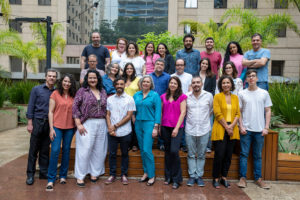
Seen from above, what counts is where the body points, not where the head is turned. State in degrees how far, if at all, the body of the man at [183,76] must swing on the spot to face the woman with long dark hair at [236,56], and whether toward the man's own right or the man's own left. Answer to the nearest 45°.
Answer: approximately 135° to the man's own left

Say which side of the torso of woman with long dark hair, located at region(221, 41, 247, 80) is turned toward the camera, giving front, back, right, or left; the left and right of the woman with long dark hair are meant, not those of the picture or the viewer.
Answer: front

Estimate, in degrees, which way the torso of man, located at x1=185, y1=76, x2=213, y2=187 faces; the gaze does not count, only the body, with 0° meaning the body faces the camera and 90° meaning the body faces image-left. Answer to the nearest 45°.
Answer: approximately 0°

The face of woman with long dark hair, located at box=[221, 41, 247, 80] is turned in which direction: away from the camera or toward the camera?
toward the camera

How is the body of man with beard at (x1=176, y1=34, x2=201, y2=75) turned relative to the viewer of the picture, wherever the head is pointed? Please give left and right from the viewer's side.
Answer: facing the viewer

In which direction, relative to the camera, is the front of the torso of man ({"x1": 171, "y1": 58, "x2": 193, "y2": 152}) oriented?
toward the camera

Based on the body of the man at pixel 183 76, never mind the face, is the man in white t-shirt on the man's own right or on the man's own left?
on the man's own left

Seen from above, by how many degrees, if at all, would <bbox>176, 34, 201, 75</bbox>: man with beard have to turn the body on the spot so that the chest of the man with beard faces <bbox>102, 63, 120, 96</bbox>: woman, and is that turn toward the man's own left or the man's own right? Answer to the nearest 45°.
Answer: approximately 45° to the man's own right

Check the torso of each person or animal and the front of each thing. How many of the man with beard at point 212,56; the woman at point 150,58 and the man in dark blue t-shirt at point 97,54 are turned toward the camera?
3
